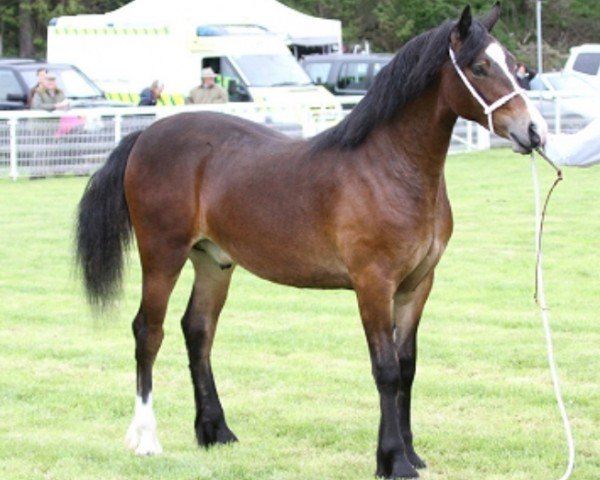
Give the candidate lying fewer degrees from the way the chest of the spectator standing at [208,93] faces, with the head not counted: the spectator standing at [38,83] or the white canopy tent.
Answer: the spectator standing

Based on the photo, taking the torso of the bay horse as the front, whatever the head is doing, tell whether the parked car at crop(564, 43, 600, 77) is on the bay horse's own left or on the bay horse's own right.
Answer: on the bay horse's own left

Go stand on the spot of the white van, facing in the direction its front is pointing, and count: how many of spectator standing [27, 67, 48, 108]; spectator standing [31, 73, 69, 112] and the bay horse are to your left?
0

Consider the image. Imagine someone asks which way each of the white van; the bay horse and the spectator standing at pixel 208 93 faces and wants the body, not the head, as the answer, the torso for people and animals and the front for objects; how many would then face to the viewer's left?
0

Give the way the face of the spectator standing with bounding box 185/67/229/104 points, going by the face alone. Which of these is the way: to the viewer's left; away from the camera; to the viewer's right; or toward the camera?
toward the camera

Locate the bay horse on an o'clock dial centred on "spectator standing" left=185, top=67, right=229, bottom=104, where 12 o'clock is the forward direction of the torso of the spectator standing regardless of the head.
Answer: The bay horse is roughly at 12 o'clock from the spectator standing.

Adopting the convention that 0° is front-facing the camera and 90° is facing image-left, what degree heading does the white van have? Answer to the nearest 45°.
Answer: approximately 315°

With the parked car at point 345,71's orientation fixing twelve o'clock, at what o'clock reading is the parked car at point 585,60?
the parked car at point 585,60 is roughly at 8 o'clock from the parked car at point 345,71.

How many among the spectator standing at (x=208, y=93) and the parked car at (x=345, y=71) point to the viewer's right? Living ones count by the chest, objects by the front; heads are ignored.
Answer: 0

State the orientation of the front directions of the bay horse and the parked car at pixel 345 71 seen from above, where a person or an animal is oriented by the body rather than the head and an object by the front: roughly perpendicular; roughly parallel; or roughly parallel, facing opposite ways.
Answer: roughly perpendicular

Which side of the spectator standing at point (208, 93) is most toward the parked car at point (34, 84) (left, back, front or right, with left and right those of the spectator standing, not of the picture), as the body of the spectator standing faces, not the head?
right

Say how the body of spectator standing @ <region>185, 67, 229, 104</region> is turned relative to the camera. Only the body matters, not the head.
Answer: toward the camera

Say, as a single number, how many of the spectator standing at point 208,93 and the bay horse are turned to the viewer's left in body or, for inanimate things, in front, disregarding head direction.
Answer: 0

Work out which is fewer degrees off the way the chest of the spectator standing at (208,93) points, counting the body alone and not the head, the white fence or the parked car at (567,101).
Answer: the white fence

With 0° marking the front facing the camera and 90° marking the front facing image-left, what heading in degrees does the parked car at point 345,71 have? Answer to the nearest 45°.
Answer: approximately 45°
